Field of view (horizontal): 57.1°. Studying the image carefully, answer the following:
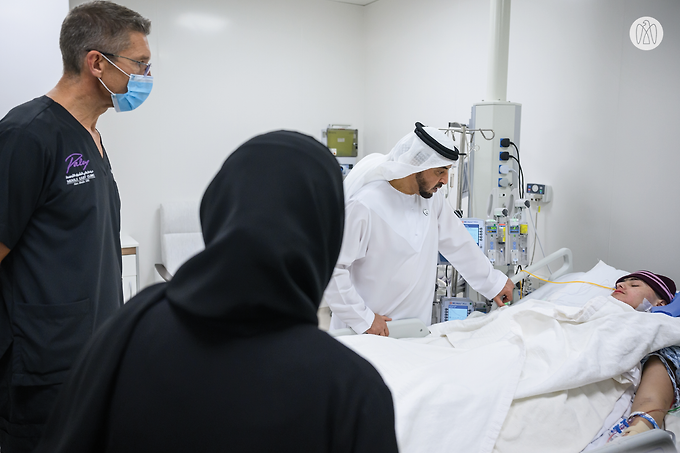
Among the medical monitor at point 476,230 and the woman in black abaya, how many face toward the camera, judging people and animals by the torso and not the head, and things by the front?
1

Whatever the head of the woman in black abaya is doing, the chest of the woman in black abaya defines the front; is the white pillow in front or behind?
in front

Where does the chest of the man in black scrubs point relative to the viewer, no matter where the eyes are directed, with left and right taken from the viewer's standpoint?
facing the viewer and to the right of the viewer

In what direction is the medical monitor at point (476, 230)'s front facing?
toward the camera

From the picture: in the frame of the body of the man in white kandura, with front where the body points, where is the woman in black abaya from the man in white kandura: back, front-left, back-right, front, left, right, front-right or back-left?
front-right

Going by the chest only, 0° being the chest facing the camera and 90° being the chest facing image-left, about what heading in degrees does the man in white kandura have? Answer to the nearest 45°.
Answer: approximately 315°

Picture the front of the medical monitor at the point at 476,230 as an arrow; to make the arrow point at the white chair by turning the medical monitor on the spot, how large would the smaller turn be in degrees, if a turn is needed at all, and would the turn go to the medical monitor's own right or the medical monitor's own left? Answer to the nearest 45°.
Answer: approximately 135° to the medical monitor's own right

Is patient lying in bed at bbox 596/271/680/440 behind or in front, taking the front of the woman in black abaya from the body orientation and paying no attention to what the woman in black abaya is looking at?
in front

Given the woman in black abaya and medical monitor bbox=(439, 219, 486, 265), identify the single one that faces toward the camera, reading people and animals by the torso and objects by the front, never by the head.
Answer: the medical monitor

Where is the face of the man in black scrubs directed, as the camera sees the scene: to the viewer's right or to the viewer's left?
to the viewer's right

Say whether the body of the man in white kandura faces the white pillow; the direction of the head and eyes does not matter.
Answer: no

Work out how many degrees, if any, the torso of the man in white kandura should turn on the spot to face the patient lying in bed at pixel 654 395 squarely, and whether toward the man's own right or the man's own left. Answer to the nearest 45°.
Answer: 0° — they already face them

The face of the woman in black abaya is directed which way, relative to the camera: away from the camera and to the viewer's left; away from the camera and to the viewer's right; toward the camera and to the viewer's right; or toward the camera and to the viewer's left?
away from the camera and to the viewer's right

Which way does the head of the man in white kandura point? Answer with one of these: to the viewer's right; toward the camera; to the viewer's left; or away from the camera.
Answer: to the viewer's right

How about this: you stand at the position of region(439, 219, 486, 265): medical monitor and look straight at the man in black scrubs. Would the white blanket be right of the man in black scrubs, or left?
left

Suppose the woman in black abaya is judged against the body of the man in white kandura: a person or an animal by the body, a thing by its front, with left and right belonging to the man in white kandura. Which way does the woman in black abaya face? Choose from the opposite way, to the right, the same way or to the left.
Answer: to the left

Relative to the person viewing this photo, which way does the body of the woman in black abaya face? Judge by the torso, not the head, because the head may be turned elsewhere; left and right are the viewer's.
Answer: facing away from the viewer and to the right of the viewer

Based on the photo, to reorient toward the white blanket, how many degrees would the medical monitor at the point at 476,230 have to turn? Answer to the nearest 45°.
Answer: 0° — it already faces it
